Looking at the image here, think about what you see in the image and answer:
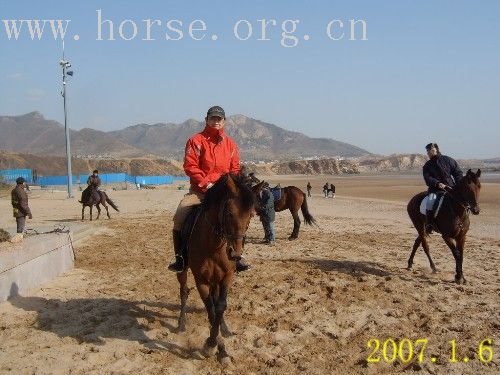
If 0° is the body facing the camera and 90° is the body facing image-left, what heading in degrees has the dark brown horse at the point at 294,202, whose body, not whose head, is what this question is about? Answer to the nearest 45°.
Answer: approximately 90°

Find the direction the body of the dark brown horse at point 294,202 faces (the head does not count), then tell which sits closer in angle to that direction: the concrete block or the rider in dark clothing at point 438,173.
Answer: the concrete block

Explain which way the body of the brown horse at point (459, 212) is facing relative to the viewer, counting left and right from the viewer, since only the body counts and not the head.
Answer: facing the viewer and to the right of the viewer

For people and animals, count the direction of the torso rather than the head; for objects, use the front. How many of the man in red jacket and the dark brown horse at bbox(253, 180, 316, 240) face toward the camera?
1

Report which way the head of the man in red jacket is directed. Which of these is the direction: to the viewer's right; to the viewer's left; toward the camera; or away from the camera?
toward the camera

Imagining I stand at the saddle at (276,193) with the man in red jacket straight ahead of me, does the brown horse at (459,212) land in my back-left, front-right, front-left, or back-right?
front-left

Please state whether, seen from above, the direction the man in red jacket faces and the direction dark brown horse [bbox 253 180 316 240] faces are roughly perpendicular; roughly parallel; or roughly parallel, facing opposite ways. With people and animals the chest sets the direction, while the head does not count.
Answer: roughly perpendicular

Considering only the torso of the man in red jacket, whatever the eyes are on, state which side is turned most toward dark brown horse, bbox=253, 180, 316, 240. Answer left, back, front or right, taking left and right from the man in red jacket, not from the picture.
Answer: back

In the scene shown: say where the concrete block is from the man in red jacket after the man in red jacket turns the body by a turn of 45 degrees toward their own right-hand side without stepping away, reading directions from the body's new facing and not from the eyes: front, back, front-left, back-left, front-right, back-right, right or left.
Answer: right

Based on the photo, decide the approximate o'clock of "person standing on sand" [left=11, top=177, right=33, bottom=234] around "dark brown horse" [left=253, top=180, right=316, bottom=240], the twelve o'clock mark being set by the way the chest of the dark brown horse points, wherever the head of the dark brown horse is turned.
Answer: The person standing on sand is roughly at 11 o'clock from the dark brown horse.

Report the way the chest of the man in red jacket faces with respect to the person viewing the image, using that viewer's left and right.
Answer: facing the viewer

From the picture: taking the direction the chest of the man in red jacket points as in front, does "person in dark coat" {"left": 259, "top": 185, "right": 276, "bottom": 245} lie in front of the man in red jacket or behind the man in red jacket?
behind

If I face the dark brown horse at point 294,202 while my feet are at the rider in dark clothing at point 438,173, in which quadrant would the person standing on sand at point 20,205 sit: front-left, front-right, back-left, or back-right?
front-left
